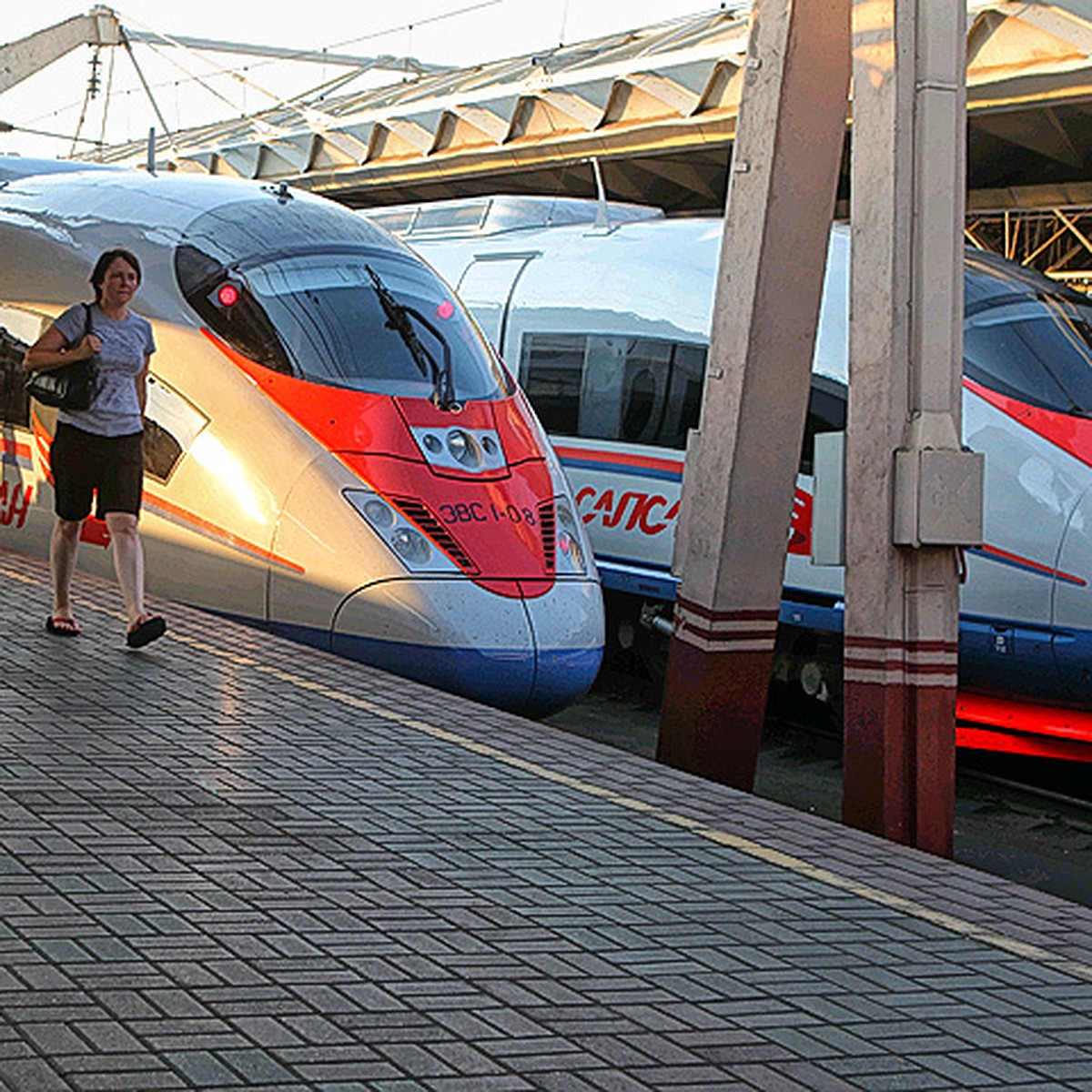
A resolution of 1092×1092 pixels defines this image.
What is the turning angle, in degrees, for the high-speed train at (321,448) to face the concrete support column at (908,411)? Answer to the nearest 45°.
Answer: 0° — it already faces it

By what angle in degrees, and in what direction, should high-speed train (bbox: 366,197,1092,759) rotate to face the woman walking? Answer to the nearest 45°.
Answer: approximately 90° to its right

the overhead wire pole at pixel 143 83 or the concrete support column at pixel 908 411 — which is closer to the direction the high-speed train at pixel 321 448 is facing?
the concrete support column

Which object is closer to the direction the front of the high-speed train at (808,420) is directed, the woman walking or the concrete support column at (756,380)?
the concrete support column

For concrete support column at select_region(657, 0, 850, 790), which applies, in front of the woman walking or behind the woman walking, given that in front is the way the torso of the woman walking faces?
in front

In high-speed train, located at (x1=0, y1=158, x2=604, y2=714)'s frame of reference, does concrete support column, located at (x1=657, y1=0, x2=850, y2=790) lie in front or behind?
in front

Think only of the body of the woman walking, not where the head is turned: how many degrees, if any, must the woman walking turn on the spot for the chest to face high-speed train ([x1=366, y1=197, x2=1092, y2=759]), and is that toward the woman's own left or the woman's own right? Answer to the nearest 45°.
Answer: approximately 90° to the woman's own left

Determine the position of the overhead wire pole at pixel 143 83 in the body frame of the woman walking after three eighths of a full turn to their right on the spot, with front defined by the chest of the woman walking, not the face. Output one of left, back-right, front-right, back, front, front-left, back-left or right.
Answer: right

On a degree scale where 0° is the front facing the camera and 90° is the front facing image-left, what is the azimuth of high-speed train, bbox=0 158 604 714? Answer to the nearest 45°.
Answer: approximately 315°

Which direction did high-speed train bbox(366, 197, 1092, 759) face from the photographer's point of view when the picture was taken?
facing the viewer and to the right of the viewer

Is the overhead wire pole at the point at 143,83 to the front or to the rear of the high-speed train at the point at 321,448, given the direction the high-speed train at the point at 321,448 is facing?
to the rear

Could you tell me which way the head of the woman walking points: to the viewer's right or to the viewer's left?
to the viewer's right
